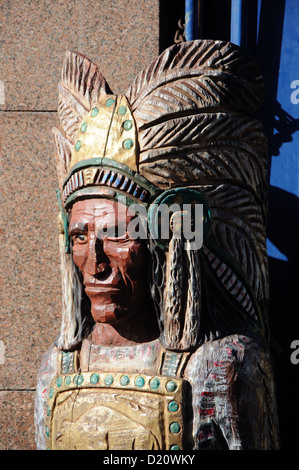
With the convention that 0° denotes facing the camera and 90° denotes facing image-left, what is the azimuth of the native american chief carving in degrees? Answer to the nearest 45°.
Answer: approximately 45°
